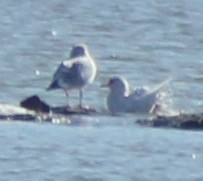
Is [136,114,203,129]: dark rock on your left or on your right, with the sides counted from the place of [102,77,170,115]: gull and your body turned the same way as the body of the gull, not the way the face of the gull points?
on your left

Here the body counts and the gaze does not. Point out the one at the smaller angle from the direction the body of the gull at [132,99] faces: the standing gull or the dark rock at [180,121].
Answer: the standing gull

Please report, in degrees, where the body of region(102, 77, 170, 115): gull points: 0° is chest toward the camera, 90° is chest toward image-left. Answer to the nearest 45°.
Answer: approximately 90°
